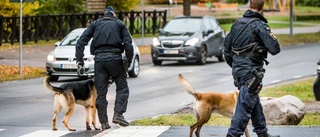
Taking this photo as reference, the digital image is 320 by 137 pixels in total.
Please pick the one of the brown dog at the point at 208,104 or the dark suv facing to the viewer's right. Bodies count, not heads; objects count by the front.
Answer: the brown dog

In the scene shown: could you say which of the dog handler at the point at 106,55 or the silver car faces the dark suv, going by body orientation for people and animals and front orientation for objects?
the dog handler

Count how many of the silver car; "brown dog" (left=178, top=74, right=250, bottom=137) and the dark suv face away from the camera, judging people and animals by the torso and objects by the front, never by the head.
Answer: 0

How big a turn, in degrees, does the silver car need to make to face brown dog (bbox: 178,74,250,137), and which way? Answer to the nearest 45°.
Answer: approximately 45° to its left

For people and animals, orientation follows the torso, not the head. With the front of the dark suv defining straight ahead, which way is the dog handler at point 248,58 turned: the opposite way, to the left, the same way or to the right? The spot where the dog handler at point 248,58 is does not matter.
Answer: the opposite way

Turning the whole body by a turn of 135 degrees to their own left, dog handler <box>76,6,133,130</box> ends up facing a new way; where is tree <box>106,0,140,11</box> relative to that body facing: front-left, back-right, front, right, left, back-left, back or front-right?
back-right

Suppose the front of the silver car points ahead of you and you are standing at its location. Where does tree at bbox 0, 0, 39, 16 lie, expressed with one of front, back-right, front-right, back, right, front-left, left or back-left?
back-right

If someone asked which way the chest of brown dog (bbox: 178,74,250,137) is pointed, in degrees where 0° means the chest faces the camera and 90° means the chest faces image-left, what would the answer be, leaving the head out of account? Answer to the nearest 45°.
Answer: approximately 270°

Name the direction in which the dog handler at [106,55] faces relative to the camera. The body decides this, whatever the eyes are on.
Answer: away from the camera

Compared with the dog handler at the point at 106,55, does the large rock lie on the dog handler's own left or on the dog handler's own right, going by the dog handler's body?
on the dog handler's own right

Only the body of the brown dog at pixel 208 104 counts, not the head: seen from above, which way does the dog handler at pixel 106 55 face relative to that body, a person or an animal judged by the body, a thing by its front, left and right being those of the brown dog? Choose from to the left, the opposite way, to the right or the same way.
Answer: to the left

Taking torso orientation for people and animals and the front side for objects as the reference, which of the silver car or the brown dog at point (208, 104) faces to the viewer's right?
the brown dog

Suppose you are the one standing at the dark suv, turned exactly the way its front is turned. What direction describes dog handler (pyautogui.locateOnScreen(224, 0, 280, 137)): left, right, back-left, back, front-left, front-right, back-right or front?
front-left

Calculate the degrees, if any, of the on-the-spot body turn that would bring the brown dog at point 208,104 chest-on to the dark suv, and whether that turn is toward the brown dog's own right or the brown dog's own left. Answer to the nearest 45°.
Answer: approximately 90° to the brown dog's own left

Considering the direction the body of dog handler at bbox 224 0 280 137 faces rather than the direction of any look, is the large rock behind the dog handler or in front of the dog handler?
in front

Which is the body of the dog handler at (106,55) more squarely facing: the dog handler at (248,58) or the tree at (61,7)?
the tree
